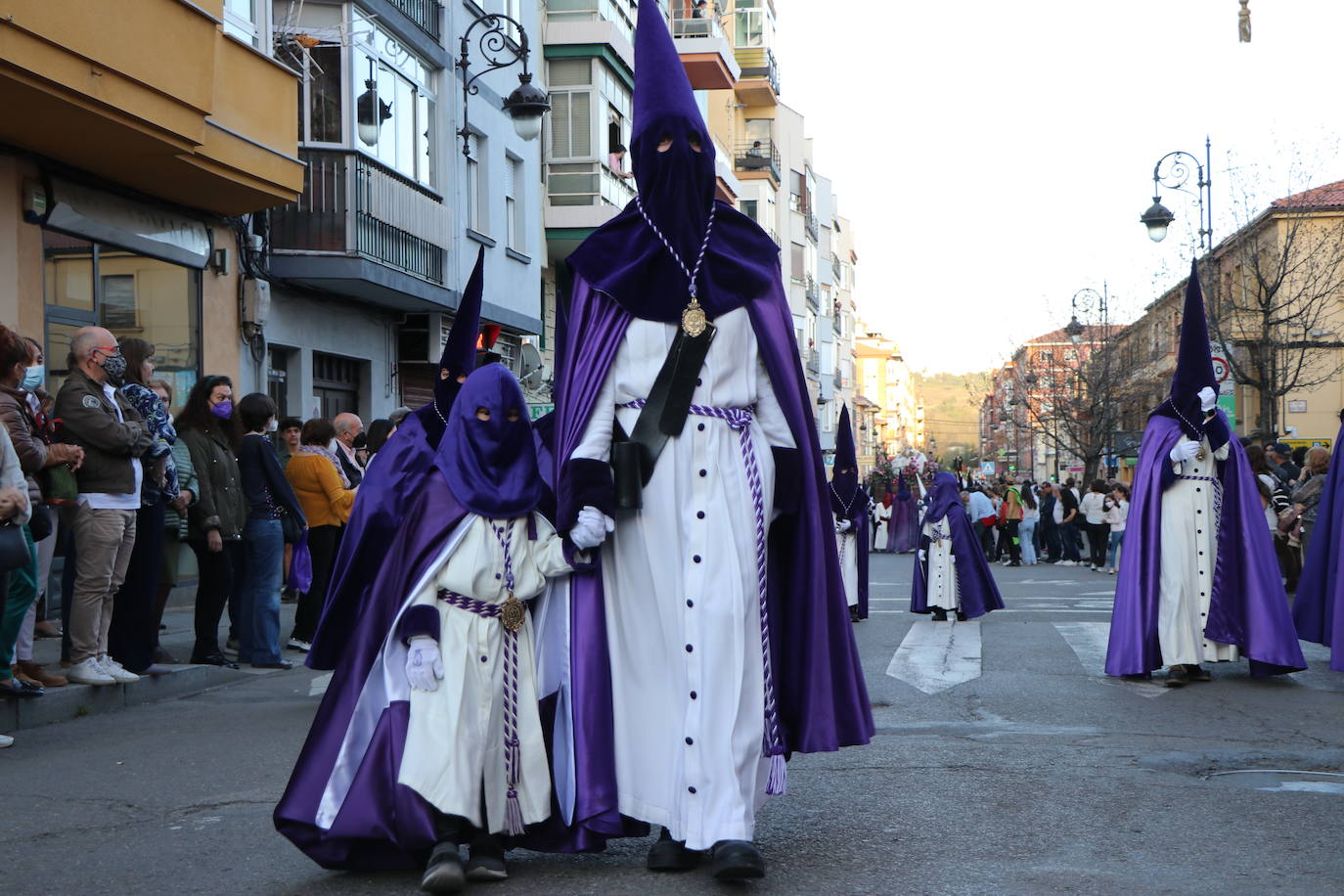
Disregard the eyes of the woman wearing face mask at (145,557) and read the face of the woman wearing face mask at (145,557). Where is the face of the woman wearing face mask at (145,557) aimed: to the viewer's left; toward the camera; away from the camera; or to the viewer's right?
to the viewer's right

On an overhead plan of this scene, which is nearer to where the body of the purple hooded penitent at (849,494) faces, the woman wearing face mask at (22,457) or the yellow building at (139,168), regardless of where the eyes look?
the woman wearing face mask

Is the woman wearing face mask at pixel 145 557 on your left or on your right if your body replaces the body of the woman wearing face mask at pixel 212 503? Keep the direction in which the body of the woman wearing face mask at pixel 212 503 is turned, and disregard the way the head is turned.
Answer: on your right

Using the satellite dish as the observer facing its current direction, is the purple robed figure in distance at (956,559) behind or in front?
in front

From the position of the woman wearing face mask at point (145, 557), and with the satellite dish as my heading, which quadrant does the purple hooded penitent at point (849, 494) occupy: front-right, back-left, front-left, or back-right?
front-right

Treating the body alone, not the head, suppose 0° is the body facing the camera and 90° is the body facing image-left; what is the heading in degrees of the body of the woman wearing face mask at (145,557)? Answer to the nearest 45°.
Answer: approximately 270°

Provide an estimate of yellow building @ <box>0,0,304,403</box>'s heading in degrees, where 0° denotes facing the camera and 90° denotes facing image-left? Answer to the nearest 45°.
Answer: approximately 315°

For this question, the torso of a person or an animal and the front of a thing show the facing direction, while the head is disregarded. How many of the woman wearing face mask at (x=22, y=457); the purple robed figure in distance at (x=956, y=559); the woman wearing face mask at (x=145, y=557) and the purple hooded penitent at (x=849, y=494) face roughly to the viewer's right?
2

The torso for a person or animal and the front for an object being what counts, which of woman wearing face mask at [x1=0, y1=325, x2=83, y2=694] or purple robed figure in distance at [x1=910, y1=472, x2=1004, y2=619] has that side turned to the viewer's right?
the woman wearing face mask

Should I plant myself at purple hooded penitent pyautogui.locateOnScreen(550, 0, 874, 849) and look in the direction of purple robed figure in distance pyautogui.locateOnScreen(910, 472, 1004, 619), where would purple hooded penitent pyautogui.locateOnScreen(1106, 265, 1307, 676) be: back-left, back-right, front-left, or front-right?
front-right

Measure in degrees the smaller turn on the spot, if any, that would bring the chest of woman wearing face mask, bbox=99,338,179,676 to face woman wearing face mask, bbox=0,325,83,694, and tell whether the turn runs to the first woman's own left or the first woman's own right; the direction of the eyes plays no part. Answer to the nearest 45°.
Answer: approximately 135° to the first woman's own right

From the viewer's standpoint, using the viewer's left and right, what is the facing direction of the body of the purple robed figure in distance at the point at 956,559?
facing the viewer and to the left of the viewer

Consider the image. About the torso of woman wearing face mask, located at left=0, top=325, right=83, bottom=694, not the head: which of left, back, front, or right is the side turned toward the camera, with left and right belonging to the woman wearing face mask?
right
